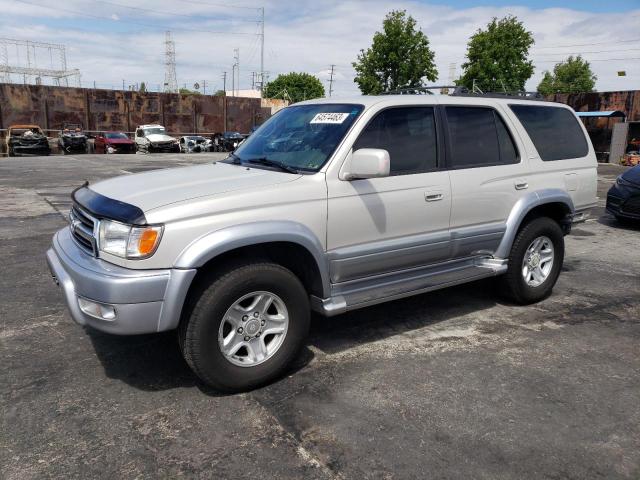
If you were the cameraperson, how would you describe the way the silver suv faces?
facing the viewer and to the left of the viewer

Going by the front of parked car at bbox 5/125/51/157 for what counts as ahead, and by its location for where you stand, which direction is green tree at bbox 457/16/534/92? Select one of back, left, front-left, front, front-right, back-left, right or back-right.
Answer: left

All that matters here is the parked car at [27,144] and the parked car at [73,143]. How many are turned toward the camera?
2

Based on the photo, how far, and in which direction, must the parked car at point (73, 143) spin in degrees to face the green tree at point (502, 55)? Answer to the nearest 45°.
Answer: approximately 90° to its left

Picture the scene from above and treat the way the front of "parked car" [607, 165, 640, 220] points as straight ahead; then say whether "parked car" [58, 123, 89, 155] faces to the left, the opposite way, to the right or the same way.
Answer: to the left

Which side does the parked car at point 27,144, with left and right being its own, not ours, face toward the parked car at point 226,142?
left

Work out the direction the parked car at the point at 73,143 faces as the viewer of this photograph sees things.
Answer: facing the viewer

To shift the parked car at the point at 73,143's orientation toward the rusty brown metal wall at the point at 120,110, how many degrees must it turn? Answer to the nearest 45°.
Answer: approximately 135° to its left

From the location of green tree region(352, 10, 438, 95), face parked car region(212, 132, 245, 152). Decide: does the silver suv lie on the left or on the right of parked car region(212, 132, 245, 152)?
left

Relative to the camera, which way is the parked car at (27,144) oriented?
toward the camera

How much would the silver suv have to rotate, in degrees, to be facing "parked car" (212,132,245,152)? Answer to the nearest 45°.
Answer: approximately 135° to its right

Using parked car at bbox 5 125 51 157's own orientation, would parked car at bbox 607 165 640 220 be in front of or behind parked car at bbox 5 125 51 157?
in front

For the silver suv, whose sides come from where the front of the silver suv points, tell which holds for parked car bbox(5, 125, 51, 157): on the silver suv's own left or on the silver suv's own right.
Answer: on the silver suv's own right
